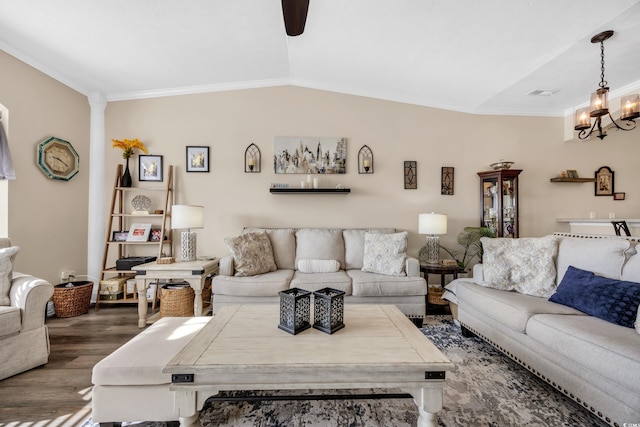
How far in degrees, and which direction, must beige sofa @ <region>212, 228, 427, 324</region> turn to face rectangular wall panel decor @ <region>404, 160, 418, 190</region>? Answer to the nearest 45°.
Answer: approximately 135° to its left

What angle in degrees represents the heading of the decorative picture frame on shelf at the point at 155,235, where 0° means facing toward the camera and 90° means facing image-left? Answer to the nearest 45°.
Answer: approximately 0°

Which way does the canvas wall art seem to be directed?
toward the camera

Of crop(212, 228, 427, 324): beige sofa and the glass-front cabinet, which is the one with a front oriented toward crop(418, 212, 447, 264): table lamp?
the glass-front cabinet

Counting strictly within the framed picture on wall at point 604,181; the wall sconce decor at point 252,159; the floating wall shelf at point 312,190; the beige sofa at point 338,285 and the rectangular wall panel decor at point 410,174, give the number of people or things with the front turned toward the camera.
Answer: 5

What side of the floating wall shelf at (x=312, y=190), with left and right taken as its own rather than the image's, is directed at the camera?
front

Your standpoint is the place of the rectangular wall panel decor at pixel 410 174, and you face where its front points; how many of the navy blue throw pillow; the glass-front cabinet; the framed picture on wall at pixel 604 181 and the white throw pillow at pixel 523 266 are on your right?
0

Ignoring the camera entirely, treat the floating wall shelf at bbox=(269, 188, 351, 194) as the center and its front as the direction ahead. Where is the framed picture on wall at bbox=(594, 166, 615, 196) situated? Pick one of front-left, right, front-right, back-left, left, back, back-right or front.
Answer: left

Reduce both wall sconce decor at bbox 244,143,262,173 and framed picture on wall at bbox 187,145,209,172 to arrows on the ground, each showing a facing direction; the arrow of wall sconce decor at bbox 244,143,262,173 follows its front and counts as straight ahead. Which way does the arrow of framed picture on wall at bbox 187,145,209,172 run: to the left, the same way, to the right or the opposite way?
the same way

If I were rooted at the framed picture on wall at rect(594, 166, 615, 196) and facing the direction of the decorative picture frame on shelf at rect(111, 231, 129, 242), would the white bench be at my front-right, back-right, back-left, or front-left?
front-left

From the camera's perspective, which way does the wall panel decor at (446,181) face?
toward the camera

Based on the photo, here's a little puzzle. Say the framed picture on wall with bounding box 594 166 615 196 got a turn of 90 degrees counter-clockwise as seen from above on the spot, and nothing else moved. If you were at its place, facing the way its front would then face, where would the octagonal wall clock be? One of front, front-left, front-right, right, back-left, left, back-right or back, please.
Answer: back-right

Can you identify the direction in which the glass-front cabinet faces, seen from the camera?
facing the viewer and to the left of the viewer

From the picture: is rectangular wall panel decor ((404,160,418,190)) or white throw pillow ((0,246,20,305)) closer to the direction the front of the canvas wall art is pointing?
the white throw pillow

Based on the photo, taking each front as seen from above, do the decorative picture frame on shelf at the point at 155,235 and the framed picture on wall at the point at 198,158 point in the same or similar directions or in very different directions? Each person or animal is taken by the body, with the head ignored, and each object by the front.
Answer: same or similar directions

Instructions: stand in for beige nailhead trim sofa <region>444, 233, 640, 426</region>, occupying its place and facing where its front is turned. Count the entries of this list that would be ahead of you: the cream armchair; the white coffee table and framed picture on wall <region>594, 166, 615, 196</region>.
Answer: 2

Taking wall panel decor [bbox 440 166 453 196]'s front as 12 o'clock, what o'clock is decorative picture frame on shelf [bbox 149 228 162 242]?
The decorative picture frame on shelf is roughly at 2 o'clock from the wall panel decor.

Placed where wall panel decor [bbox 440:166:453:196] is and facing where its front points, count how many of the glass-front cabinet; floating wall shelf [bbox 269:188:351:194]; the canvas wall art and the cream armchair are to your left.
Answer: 1

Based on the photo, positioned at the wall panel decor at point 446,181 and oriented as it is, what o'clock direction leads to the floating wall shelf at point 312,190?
The floating wall shelf is roughly at 2 o'clock from the wall panel decor.

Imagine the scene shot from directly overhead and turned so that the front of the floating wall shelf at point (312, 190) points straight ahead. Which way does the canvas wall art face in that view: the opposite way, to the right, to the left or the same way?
the same way
